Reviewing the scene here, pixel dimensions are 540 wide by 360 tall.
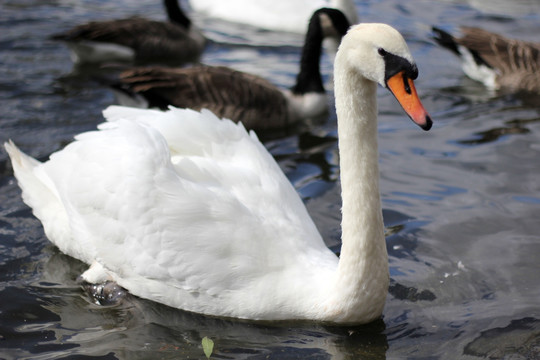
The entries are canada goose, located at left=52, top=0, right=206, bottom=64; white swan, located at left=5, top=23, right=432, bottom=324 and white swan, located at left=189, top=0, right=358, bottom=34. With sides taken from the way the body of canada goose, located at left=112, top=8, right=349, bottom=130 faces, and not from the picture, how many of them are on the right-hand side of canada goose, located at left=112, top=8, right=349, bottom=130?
1

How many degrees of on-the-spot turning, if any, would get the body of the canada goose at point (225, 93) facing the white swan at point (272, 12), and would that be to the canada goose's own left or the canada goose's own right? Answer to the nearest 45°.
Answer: approximately 90° to the canada goose's own left

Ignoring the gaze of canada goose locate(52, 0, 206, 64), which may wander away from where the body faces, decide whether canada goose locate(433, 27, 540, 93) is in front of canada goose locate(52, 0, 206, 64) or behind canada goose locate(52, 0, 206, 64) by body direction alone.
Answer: in front

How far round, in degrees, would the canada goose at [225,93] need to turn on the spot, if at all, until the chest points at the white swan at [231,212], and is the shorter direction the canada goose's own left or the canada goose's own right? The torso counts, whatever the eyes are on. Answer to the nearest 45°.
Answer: approximately 90° to the canada goose's own right

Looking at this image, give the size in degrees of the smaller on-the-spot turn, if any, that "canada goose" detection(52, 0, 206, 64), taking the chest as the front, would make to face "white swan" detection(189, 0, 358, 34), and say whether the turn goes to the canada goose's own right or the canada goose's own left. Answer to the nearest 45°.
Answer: approximately 45° to the canada goose's own left

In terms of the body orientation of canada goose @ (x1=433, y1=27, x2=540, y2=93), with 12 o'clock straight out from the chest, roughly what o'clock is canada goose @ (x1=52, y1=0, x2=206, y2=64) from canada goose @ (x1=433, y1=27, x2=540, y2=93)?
canada goose @ (x1=52, y1=0, x2=206, y2=64) is roughly at 6 o'clock from canada goose @ (x1=433, y1=27, x2=540, y2=93).

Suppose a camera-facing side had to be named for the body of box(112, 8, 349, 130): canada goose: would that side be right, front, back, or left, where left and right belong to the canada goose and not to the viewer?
right

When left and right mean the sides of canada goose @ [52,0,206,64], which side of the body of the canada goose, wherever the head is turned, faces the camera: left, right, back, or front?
right
